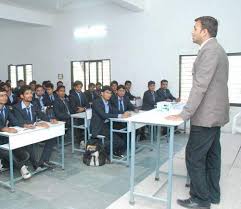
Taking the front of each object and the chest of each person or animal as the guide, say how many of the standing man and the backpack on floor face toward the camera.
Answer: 1

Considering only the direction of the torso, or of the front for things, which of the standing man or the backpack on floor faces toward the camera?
the backpack on floor

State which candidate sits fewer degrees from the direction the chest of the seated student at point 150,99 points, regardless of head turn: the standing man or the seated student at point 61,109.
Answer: the standing man

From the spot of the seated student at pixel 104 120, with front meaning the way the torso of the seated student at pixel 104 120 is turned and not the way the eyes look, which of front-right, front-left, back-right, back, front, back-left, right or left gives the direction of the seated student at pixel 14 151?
right

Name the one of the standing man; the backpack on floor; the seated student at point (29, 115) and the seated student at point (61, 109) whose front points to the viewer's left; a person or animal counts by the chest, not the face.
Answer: the standing man

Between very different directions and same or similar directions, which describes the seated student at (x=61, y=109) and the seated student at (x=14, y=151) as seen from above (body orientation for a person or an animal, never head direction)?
same or similar directions

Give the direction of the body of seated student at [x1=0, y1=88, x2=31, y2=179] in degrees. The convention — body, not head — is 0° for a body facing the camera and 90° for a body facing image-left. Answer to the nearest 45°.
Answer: approximately 315°

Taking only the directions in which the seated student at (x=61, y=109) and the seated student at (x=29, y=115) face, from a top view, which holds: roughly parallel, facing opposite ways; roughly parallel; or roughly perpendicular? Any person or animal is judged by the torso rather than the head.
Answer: roughly parallel

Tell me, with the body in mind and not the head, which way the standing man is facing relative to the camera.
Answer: to the viewer's left

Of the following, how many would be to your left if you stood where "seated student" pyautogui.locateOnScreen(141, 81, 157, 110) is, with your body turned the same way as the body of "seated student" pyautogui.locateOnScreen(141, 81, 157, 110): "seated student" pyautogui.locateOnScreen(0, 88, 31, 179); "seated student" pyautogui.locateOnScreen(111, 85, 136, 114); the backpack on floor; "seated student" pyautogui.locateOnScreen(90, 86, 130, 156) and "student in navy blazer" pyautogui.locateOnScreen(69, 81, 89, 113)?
0

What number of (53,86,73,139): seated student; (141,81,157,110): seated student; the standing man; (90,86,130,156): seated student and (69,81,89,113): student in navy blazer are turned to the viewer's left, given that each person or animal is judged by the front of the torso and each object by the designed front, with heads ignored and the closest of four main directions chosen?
1

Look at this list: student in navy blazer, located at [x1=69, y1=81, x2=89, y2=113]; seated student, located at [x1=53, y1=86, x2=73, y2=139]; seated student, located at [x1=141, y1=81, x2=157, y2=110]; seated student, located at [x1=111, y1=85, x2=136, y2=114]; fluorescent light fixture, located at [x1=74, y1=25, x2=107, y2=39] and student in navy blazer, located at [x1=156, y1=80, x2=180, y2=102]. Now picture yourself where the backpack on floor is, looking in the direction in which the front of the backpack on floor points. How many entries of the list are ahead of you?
0

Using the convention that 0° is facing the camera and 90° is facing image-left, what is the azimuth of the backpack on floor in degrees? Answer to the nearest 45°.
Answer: approximately 0°

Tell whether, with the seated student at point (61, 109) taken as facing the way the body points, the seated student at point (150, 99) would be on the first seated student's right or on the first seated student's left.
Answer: on the first seated student's left

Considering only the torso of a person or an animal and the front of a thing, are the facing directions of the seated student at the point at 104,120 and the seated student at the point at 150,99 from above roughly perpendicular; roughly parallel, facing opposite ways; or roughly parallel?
roughly parallel

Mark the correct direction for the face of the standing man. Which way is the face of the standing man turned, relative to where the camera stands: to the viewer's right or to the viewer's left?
to the viewer's left

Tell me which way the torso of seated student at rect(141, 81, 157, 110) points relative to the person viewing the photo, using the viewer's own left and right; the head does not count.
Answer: facing the viewer and to the right of the viewer
